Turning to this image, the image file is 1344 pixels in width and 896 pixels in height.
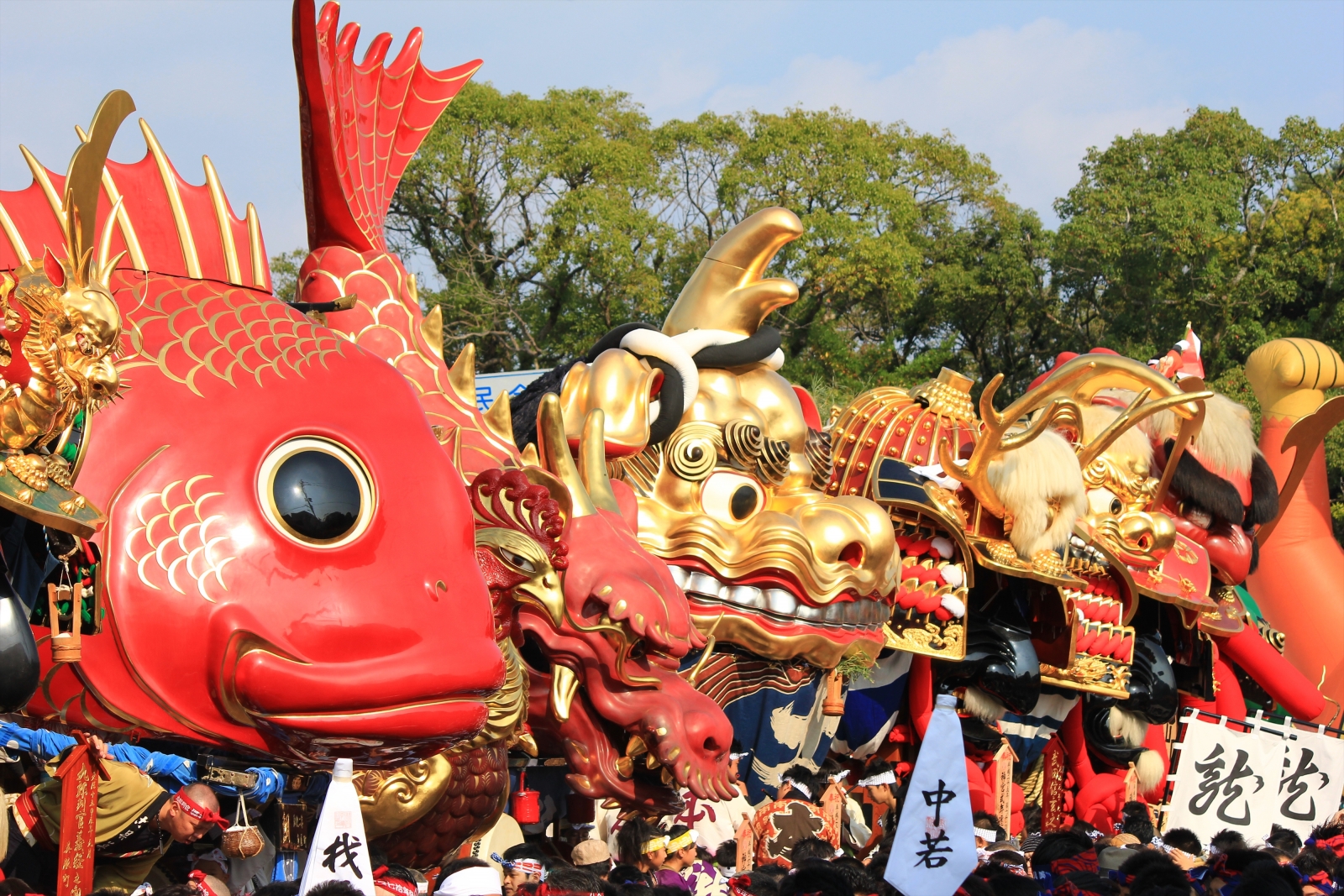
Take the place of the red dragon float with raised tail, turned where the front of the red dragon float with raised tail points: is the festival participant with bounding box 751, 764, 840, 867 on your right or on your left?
on your left

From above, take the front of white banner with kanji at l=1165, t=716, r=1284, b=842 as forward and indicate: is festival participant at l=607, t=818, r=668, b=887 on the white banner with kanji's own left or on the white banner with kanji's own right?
on the white banner with kanji's own right

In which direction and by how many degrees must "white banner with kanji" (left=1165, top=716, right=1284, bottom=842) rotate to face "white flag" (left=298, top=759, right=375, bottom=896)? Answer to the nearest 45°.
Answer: approximately 45° to its right

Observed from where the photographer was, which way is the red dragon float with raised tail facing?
facing the viewer and to the right of the viewer

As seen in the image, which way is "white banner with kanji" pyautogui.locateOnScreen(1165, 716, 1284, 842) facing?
toward the camera

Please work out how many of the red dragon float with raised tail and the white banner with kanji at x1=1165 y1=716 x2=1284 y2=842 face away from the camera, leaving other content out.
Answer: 0

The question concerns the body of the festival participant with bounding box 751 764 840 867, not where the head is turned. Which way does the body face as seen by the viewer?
away from the camera

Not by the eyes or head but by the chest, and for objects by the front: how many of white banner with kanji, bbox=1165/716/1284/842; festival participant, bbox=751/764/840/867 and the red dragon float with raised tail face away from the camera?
1

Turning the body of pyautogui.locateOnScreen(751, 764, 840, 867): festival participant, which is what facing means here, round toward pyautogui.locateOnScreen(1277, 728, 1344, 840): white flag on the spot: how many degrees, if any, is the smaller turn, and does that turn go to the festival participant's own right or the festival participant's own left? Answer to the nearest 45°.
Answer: approximately 90° to the festival participant's own right

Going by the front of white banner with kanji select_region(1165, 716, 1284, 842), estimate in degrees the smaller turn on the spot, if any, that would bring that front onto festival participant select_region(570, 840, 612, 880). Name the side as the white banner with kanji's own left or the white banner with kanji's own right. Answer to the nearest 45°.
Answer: approximately 45° to the white banner with kanji's own right

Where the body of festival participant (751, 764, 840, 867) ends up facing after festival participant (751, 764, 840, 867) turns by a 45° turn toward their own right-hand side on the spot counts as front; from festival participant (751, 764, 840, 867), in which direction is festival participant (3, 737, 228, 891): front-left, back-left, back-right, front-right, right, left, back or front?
back

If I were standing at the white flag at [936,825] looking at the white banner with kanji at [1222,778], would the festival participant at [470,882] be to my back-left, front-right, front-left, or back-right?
back-left

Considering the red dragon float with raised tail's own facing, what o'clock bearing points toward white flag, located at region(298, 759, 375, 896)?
The white flag is roughly at 2 o'clock from the red dragon float with raised tail.
